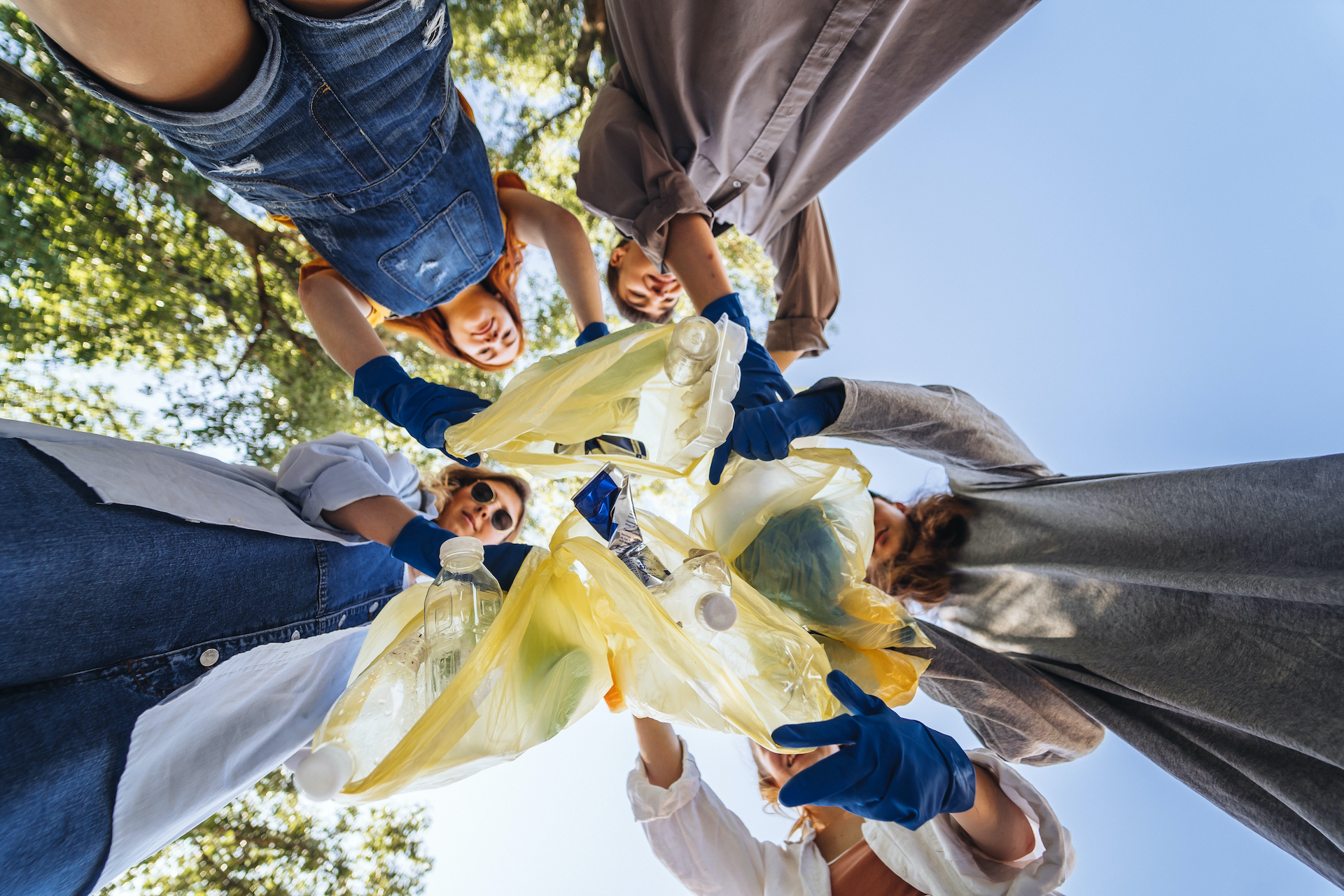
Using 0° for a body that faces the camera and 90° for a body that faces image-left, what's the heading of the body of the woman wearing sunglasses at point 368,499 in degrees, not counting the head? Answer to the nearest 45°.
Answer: approximately 0°

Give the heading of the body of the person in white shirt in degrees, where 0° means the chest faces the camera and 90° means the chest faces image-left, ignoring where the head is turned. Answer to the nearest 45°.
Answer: approximately 0°
